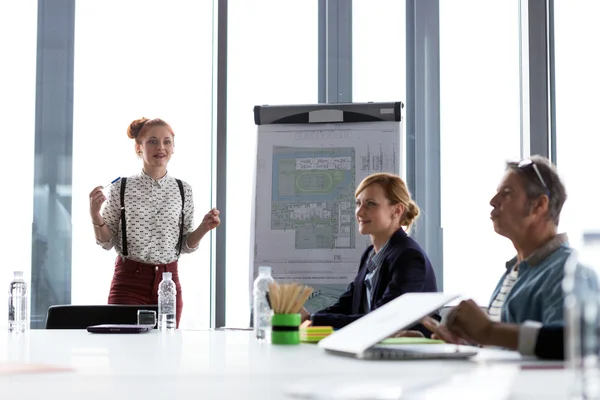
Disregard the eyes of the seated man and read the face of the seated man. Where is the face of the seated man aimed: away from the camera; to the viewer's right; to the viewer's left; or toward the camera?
to the viewer's left

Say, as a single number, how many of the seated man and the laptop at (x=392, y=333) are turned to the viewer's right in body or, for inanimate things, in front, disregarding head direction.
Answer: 1

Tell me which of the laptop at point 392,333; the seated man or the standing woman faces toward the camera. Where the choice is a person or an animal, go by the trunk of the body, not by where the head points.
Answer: the standing woman

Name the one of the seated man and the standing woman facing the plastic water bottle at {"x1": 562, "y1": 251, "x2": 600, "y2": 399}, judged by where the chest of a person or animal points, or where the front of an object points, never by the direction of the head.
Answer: the standing woman

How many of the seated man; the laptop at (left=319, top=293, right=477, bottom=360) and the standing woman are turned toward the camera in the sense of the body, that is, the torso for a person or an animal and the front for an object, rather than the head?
1

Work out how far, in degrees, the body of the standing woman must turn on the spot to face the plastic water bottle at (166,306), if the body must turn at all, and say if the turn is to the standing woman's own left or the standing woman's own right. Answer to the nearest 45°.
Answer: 0° — they already face it

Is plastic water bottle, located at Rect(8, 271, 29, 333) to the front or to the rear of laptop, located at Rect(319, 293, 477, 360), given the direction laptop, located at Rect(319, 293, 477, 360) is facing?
to the rear

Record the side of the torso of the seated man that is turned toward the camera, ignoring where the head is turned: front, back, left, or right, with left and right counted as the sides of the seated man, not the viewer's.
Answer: left

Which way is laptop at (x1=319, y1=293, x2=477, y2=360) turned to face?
to the viewer's right

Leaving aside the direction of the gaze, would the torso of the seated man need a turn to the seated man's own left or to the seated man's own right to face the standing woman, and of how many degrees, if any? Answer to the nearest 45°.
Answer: approximately 45° to the seated man's own right

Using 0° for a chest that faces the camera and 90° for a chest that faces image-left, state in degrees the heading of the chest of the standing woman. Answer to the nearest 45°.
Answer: approximately 0°

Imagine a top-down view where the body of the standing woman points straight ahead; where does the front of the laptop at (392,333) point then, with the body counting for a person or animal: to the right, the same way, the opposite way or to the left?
to the left

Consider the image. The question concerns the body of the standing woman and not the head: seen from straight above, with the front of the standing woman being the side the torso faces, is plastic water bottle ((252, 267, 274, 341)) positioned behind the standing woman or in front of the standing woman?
in front

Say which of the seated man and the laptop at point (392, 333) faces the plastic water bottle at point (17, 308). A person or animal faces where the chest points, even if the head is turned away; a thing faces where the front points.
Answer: the seated man
